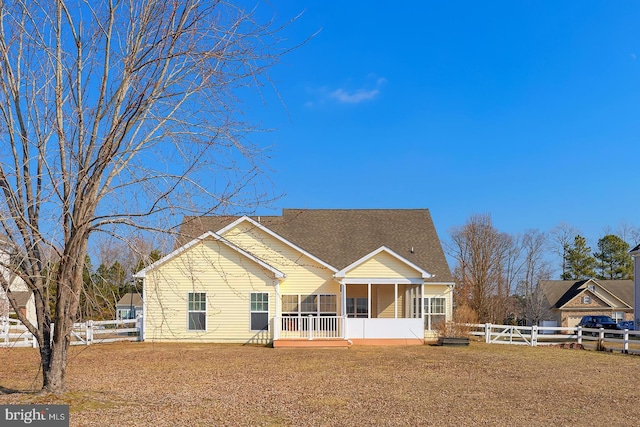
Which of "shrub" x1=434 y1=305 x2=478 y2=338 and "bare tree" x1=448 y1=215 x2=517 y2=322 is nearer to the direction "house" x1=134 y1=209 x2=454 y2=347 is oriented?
the bare tree

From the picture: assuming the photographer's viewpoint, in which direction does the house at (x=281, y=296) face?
facing away from the viewer

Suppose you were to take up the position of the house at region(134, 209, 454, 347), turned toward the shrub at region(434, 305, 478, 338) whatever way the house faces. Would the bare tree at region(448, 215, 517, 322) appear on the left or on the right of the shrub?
left

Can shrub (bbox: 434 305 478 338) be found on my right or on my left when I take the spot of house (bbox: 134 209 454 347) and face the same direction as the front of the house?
on my right

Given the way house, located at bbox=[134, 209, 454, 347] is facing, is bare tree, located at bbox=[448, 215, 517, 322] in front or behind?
in front
